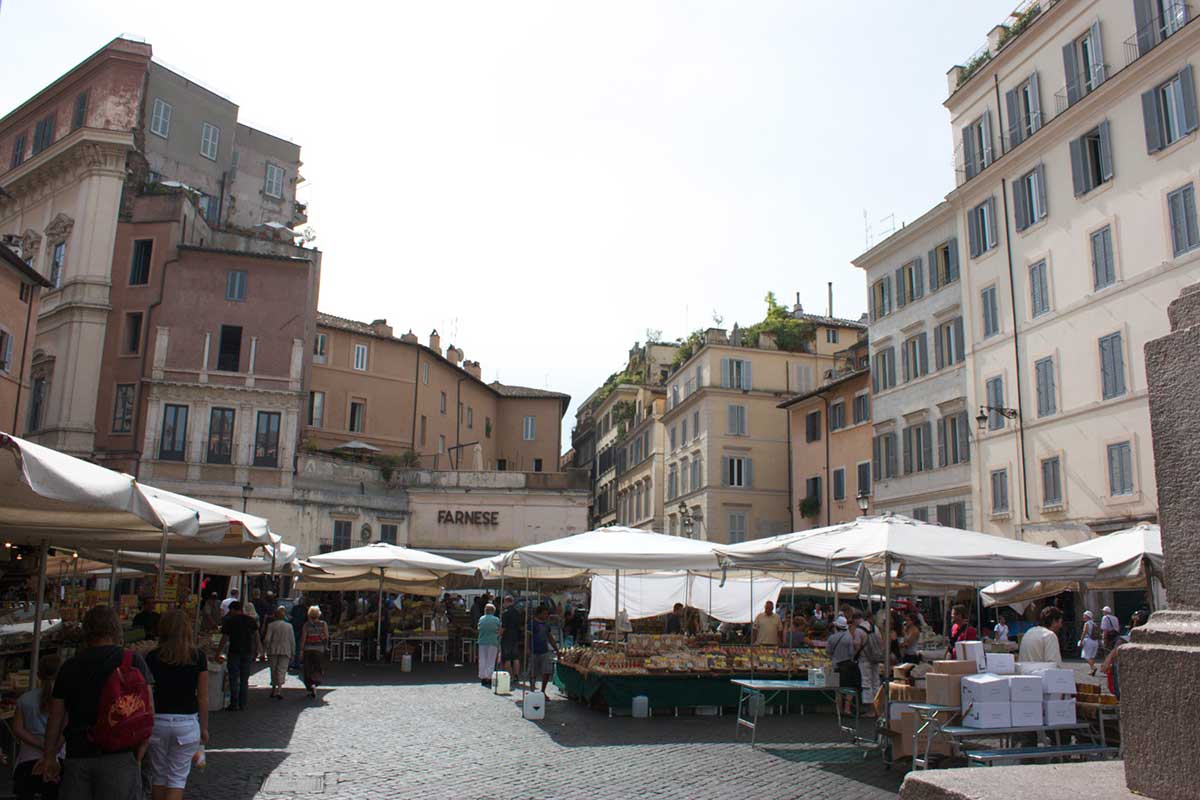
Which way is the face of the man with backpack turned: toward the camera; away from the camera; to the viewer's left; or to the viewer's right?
away from the camera

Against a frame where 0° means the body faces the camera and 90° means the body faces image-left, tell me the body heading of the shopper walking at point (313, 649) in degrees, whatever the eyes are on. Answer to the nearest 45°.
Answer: approximately 0°

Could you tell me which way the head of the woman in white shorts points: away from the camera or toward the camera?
away from the camera

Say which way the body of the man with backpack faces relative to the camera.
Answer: away from the camera

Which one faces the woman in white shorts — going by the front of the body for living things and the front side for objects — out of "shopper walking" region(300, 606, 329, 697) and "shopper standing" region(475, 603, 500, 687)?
"shopper walking" region(300, 606, 329, 697)

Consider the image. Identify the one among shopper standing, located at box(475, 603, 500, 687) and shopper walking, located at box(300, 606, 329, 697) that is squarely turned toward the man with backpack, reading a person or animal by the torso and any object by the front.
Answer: shopper walking, located at box(300, 606, 329, 697)

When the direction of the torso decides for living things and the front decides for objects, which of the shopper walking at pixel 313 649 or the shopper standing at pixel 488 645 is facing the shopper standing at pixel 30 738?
the shopper walking at pixel 313 649
